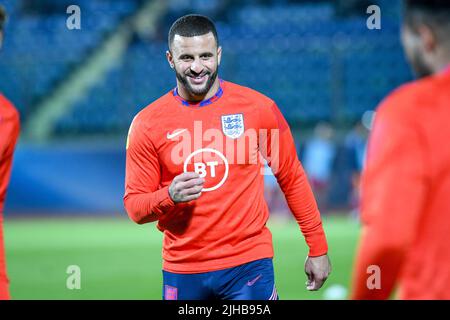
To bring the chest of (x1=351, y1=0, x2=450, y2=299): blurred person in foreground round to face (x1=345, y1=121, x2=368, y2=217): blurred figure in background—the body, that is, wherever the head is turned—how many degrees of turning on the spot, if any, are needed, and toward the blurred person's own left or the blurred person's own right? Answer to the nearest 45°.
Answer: approximately 45° to the blurred person's own right

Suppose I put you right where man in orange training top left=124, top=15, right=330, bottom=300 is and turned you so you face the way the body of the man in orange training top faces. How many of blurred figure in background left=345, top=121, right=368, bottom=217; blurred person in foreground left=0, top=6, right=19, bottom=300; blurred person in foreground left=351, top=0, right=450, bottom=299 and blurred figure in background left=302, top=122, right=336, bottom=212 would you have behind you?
2

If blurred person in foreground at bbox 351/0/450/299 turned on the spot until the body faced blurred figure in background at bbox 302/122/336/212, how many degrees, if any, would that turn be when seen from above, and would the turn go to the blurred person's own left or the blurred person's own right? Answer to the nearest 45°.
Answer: approximately 45° to the blurred person's own right

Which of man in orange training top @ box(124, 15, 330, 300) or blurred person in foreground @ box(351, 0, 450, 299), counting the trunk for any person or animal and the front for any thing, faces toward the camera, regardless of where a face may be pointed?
the man in orange training top

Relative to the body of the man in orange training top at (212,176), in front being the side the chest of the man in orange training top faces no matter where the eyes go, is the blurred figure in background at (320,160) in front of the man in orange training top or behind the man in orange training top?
behind

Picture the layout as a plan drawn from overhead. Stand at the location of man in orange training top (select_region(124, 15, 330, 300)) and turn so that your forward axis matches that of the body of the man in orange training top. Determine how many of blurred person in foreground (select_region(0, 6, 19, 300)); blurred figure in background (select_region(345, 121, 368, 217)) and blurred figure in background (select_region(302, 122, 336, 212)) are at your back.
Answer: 2

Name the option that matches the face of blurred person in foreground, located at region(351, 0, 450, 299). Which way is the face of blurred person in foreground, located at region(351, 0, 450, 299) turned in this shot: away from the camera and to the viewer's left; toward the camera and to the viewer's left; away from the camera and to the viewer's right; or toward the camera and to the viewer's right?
away from the camera and to the viewer's left

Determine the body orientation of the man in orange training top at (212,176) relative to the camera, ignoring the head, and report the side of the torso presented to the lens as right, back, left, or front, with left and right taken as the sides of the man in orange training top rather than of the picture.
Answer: front

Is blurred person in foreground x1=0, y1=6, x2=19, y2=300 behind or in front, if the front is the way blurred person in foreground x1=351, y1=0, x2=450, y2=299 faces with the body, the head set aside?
in front

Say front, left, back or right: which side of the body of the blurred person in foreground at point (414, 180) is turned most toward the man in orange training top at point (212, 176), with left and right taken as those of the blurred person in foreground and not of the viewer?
front

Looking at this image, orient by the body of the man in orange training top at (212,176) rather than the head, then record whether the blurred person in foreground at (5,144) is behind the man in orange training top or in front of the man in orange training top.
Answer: in front

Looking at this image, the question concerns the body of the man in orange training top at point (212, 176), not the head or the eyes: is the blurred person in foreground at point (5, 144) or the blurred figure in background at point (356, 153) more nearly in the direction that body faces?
the blurred person in foreground

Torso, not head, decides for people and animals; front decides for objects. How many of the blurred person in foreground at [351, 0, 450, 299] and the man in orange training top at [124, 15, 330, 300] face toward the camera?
1

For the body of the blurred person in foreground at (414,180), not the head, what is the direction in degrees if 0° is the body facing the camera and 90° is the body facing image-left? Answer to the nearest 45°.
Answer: approximately 135°

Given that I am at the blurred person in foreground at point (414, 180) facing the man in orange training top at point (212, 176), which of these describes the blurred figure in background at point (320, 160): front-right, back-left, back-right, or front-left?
front-right
